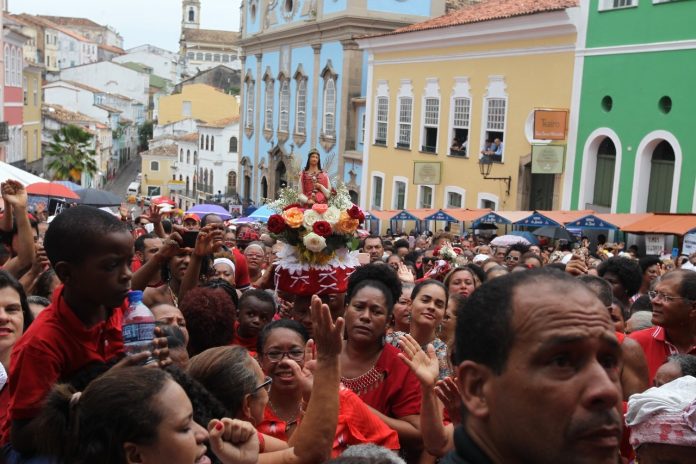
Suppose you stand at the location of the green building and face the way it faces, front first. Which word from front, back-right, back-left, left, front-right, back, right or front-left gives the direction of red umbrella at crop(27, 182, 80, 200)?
front

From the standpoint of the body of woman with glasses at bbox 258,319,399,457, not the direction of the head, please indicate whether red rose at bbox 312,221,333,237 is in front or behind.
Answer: behind

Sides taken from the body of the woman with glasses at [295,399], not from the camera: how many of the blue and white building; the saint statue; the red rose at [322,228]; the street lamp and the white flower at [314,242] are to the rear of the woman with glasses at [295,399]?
5

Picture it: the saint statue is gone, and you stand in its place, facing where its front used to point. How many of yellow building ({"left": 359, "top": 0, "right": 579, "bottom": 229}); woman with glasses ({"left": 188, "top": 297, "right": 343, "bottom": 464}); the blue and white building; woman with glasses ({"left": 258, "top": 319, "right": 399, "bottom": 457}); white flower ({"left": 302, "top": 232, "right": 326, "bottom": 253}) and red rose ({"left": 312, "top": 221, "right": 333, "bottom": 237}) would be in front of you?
4

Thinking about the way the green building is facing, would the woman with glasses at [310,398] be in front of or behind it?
in front

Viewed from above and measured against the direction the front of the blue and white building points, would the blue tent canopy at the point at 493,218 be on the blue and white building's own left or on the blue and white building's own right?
on the blue and white building's own left

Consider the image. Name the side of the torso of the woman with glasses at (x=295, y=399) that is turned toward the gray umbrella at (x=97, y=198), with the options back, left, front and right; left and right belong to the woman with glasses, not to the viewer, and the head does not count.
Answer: back

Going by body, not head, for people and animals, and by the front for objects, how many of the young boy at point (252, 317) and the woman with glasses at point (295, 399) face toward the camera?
2

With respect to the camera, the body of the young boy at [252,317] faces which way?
toward the camera

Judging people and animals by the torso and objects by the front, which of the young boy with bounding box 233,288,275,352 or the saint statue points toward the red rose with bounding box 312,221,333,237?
the saint statue

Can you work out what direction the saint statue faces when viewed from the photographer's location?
facing the viewer

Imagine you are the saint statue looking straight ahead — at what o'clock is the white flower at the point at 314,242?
The white flower is roughly at 12 o'clock from the saint statue.

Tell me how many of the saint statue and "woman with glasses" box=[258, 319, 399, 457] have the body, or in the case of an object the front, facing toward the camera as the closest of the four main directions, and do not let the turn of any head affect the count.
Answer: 2

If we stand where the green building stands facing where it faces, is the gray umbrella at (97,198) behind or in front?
in front

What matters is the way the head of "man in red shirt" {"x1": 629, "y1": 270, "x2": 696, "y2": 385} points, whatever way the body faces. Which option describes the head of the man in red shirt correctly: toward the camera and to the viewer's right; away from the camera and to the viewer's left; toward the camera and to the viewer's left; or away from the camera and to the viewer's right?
toward the camera and to the viewer's left

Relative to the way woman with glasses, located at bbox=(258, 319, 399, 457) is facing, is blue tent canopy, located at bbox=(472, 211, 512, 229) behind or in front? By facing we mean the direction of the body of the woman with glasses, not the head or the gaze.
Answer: behind
